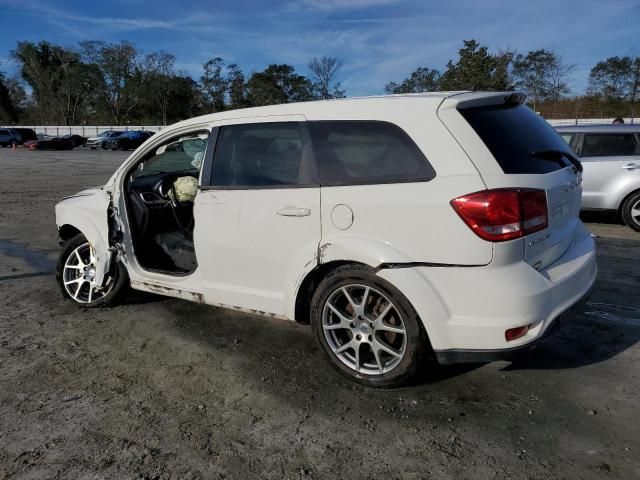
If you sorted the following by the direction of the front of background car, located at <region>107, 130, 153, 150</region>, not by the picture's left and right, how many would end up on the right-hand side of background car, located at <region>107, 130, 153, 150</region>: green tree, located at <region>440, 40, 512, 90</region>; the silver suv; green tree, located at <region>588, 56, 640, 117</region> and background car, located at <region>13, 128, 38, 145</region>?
1

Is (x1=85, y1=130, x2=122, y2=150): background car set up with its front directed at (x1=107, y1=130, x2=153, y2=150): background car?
no

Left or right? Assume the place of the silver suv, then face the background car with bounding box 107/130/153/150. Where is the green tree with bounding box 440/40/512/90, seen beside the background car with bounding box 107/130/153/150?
right

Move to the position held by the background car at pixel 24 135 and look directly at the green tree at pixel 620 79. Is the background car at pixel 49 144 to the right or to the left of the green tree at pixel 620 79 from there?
right

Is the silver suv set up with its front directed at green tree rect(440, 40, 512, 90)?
no

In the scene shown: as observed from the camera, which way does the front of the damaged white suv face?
facing away from the viewer and to the left of the viewer

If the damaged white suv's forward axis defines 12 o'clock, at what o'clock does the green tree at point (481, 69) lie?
The green tree is roughly at 2 o'clock from the damaged white suv.

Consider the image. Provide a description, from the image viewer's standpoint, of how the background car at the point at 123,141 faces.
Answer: facing the viewer and to the left of the viewer

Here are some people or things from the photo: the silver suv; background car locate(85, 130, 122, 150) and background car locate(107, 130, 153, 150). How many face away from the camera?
0

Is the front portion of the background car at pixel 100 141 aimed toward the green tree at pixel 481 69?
no

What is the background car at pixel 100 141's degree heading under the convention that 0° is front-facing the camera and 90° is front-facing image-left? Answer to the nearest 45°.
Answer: approximately 45°

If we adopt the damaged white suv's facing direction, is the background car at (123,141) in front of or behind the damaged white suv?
in front

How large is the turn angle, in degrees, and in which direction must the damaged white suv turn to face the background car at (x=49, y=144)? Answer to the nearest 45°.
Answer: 0° — it already faces it
